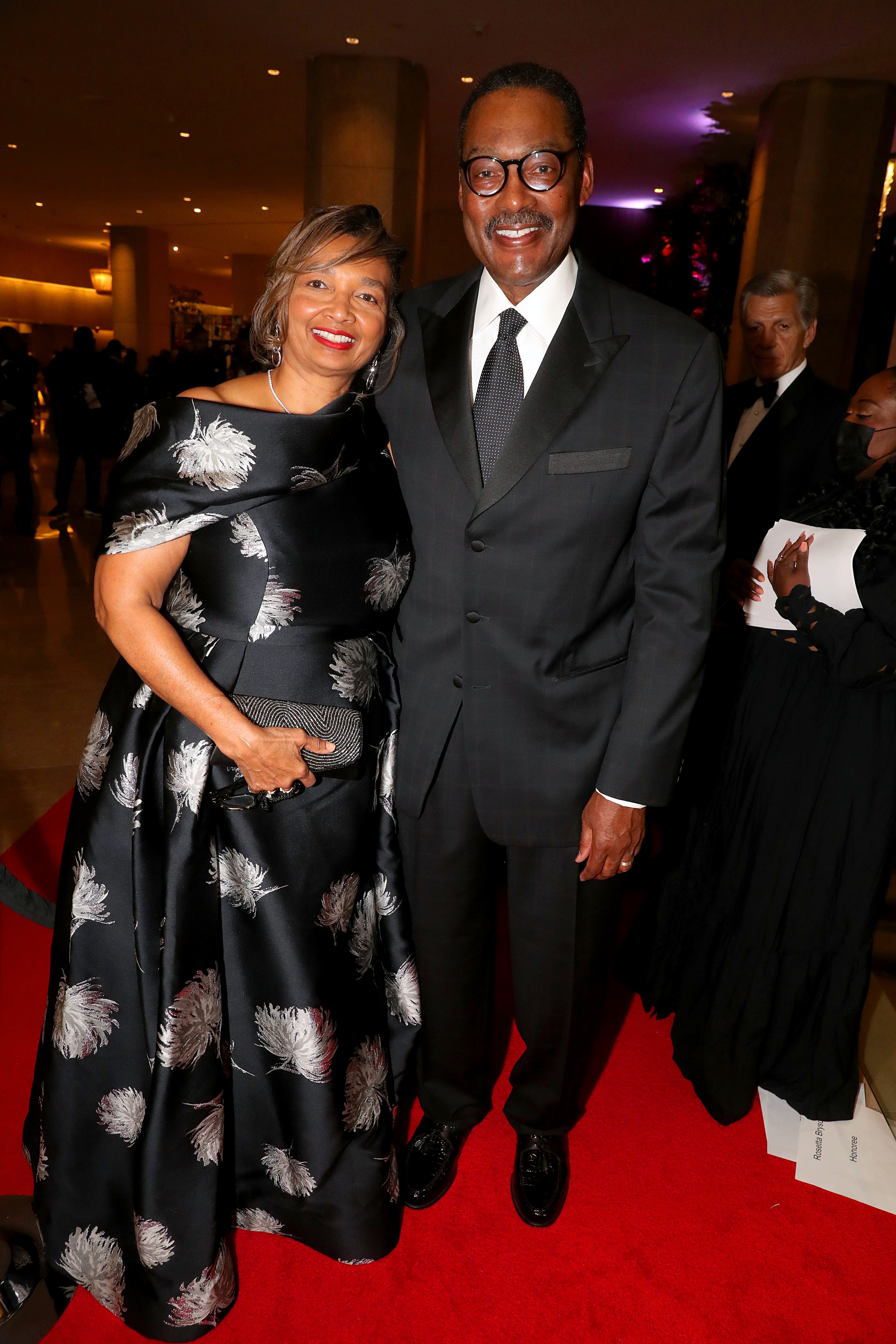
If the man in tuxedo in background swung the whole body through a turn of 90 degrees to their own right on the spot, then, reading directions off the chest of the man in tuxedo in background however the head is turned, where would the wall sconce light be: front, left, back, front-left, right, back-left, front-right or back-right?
front

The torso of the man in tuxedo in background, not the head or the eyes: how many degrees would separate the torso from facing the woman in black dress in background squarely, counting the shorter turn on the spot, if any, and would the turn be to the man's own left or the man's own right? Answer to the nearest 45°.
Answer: approximately 45° to the man's own left

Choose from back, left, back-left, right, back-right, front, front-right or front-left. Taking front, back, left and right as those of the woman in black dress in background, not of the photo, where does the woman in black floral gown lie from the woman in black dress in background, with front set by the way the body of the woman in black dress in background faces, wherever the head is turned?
front-left

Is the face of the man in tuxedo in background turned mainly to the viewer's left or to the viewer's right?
to the viewer's left

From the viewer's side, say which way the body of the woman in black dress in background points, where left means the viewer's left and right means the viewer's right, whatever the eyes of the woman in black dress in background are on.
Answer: facing to the left of the viewer

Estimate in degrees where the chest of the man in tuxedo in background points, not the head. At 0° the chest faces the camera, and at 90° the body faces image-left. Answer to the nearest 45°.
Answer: approximately 45°

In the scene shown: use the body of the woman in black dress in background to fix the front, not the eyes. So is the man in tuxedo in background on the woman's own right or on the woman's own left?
on the woman's own right

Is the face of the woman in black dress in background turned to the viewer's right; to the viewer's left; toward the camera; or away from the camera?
to the viewer's left
